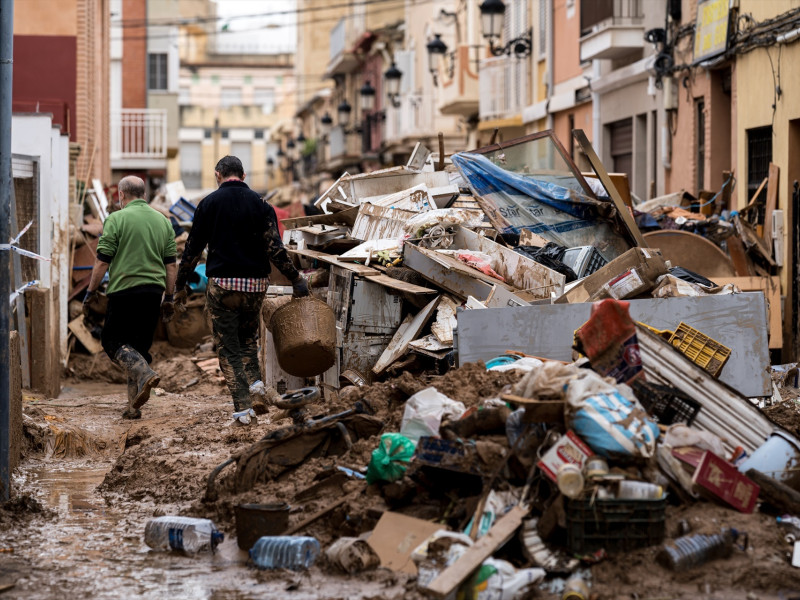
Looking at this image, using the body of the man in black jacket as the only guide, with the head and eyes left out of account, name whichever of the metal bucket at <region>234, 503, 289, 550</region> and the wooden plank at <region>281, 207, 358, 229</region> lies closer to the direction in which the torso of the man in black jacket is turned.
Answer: the wooden plank

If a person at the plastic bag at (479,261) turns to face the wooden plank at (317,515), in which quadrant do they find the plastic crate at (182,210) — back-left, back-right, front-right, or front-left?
back-right

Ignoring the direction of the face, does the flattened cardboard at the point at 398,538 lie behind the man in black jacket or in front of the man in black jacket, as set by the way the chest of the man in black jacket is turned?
behind

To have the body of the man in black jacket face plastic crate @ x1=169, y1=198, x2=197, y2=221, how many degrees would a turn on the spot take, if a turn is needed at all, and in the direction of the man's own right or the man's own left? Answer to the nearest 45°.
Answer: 0° — they already face it

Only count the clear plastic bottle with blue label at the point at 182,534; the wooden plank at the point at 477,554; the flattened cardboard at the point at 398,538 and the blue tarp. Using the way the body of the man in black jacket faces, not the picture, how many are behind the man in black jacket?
3

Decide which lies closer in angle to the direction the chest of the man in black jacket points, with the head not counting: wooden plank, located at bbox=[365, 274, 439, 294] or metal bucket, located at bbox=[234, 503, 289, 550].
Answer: the wooden plank

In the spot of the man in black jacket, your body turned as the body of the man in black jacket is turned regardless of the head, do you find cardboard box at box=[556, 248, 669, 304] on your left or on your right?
on your right

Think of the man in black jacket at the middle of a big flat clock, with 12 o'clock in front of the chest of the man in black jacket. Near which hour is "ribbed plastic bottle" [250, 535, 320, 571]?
The ribbed plastic bottle is roughly at 6 o'clock from the man in black jacket.

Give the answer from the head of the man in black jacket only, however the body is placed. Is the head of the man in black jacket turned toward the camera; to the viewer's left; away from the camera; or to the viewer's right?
away from the camera

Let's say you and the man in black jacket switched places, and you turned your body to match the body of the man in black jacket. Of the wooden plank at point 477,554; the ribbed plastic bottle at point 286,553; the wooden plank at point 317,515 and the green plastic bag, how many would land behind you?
4

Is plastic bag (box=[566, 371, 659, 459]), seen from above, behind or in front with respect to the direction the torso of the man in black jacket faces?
behind

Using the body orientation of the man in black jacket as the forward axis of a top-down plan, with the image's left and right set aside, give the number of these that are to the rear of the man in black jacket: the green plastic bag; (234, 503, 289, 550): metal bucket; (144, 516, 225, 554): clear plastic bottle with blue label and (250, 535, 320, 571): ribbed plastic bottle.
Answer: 4

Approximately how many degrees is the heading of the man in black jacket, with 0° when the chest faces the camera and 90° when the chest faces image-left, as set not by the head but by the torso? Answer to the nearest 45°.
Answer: approximately 180°

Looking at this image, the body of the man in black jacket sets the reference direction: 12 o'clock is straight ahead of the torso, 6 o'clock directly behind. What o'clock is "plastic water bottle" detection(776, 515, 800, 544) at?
The plastic water bottle is roughly at 5 o'clock from the man in black jacket.
